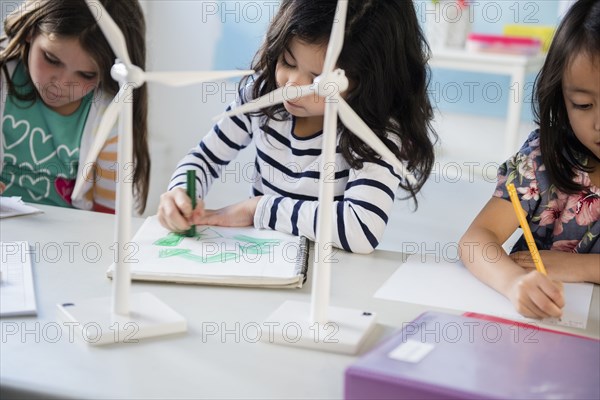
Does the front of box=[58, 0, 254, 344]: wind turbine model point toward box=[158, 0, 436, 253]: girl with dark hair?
no

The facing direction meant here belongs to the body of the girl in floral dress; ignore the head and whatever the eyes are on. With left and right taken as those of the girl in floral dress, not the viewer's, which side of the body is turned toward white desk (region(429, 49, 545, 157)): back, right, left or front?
back

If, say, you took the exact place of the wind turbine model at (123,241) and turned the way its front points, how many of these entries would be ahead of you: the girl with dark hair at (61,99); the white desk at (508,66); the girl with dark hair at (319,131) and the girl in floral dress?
0

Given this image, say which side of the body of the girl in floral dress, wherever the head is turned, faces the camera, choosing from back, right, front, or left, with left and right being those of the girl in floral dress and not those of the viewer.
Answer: front

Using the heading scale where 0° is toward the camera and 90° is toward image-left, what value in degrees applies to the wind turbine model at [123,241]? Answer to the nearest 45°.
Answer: approximately 45°

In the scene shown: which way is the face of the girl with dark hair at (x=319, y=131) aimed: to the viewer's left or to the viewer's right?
to the viewer's left

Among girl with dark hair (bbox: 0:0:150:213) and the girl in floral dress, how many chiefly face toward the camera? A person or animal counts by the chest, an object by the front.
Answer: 2

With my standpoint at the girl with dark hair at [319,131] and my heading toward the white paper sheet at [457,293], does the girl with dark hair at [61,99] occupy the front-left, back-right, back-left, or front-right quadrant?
back-right

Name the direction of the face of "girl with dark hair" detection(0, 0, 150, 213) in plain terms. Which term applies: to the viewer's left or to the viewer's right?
to the viewer's right

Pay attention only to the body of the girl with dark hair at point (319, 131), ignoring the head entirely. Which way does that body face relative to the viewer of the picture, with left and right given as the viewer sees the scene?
facing the viewer and to the left of the viewer

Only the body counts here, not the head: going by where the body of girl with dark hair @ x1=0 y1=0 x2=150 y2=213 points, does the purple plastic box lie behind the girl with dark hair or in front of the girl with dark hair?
in front

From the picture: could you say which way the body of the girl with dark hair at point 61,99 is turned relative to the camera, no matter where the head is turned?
toward the camera

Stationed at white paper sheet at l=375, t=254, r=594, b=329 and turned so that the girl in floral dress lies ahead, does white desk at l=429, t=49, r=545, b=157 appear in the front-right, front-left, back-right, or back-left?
front-left

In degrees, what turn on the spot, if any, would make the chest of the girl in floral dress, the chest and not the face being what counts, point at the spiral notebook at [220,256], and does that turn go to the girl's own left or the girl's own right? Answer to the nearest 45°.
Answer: approximately 45° to the girl's own right

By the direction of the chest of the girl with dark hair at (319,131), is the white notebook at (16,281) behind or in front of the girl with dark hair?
in front
